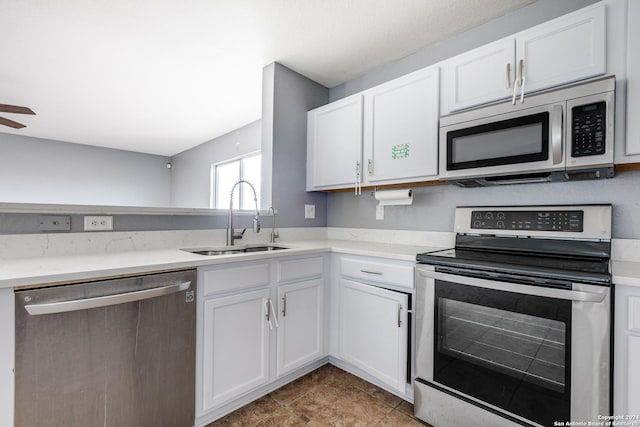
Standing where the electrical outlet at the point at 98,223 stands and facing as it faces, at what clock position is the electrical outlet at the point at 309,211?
the electrical outlet at the point at 309,211 is roughly at 9 o'clock from the electrical outlet at the point at 98,223.

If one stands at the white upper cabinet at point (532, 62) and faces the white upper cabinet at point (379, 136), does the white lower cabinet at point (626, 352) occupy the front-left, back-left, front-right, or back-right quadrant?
back-left

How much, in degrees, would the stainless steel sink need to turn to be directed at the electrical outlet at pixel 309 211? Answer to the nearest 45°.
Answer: approximately 90° to its left

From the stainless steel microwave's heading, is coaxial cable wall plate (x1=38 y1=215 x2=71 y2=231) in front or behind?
in front

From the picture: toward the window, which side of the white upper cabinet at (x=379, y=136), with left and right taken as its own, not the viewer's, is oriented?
right

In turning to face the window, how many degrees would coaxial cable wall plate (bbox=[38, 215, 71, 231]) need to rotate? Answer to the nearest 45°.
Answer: approximately 135° to its left

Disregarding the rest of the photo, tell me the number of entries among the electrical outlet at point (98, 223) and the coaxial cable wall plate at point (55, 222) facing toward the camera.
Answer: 2

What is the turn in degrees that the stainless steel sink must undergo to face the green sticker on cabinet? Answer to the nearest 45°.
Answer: approximately 45° to its left

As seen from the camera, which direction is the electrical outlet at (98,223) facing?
toward the camera

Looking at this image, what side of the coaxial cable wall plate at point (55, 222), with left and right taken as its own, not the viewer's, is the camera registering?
front

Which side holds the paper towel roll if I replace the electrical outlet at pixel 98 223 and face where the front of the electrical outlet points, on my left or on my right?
on my left

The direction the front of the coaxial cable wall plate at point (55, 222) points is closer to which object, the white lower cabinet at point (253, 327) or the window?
the white lower cabinet

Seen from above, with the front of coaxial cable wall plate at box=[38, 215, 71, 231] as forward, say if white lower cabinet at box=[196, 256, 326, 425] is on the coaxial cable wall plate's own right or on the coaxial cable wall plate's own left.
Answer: on the coaxial cable wall plate's own left

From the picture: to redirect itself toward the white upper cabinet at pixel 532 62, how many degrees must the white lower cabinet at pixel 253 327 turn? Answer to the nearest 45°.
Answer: approximately 45° to its left

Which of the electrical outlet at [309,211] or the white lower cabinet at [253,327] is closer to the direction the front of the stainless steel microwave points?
the white lower cabinet

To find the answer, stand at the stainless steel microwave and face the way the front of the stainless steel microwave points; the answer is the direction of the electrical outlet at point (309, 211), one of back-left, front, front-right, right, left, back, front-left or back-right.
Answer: front-right
